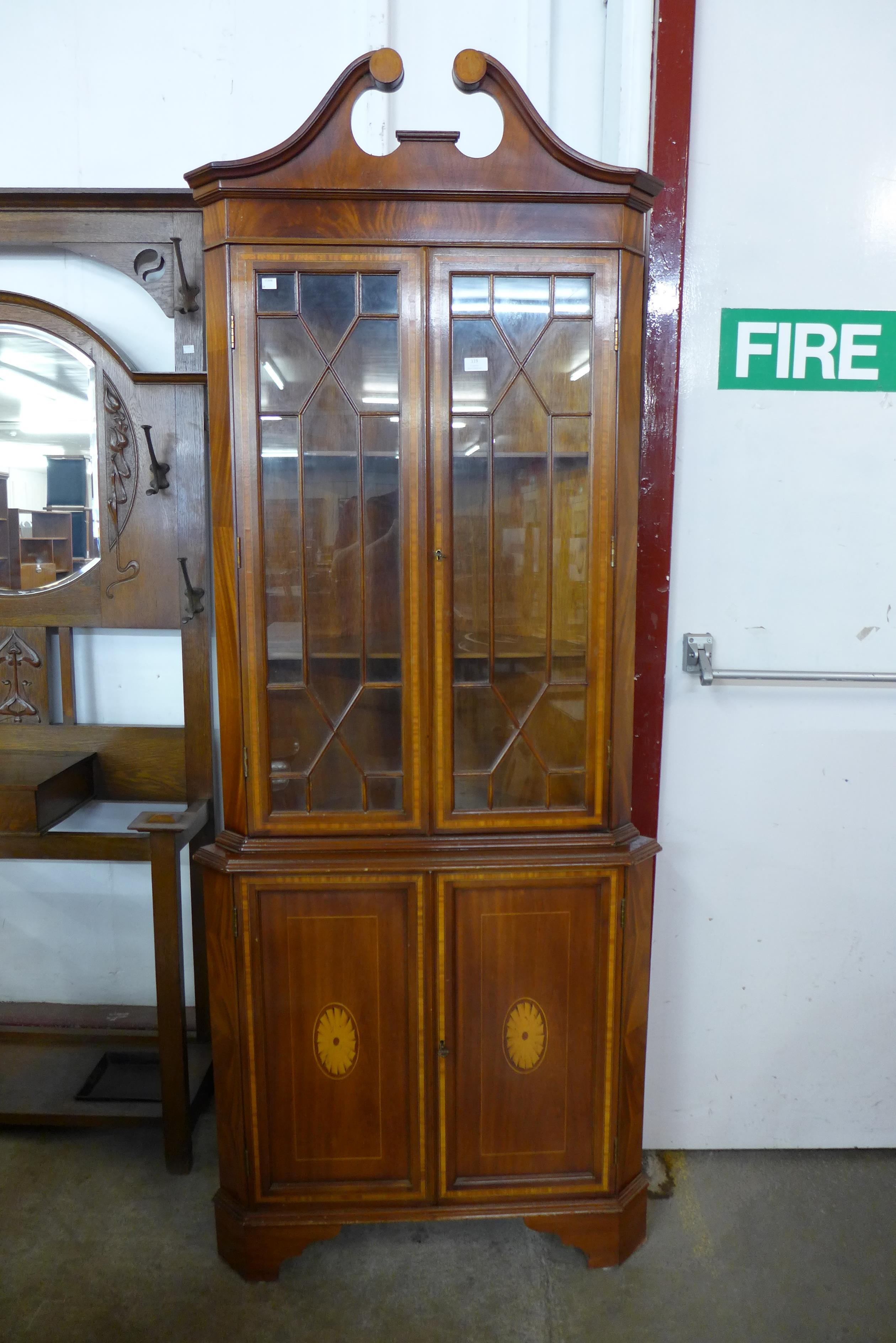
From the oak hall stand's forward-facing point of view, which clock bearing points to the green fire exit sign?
The green fire exit sign is roughly at 10 o'clock from the oak hall stand.

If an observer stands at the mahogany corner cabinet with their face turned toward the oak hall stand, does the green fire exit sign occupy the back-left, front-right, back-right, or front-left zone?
back-right

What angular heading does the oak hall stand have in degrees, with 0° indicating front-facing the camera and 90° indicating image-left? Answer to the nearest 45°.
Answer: approximately 0°

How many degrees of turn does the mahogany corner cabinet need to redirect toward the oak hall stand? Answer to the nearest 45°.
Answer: approximately 135° to its right

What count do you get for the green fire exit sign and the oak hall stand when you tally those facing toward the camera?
2

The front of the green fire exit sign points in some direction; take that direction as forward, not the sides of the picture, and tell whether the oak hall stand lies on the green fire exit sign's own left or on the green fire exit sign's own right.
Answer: on the green fire exit sign's own right

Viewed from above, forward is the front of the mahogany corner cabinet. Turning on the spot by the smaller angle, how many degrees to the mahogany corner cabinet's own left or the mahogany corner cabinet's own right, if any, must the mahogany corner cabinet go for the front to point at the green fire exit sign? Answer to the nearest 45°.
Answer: approximately 90° to the mahogany corner cabinet's own left

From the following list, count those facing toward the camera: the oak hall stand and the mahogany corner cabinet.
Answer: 2

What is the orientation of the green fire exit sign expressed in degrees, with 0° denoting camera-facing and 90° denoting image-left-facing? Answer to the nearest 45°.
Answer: approximately 0°

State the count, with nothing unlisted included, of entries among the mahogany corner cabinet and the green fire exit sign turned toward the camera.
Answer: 2

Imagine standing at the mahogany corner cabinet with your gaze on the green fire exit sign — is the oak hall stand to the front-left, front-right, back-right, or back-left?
back-left
